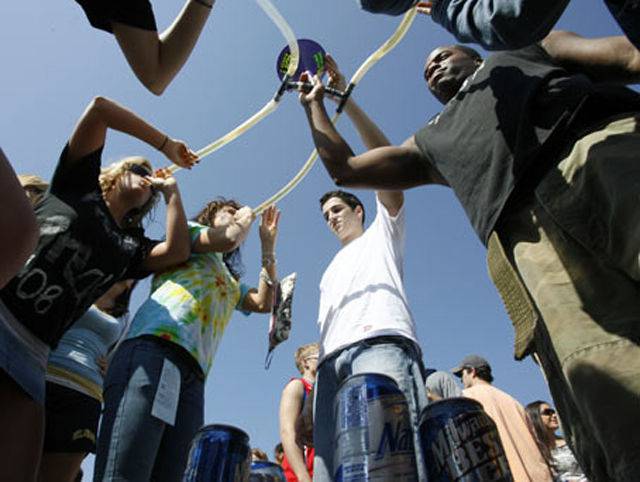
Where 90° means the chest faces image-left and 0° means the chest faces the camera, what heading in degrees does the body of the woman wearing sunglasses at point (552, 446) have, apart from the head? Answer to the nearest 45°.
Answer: approximately 315°

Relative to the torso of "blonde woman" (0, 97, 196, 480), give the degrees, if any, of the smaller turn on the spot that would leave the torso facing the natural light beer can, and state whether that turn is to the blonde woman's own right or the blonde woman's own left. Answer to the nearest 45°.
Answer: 0° — they already face it

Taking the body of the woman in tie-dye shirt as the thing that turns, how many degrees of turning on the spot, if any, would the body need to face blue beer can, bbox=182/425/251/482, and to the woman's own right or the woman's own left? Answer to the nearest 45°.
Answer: approximately 45° to the woman's own right

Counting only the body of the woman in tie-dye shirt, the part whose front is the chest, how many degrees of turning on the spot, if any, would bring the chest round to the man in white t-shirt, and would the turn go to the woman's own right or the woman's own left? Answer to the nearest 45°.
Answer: approximately 45° to the woman's own left

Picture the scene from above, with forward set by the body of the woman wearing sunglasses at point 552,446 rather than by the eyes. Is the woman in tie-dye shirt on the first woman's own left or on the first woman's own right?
on the first woman's own right

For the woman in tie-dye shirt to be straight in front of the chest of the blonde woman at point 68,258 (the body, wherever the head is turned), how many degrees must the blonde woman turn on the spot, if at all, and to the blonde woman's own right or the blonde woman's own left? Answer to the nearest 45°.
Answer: approximately 90° to the blonde woman's own left

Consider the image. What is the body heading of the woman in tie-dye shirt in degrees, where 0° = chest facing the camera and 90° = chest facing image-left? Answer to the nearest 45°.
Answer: approximately 315°

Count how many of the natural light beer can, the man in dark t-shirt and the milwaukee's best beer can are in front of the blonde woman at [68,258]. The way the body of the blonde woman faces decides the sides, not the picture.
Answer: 3

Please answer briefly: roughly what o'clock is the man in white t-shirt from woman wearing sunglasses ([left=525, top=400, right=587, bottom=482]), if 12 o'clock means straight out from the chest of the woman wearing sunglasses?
The man in white t-shirt is roughly at 2 o'clock from the woman wearing sunglasses.
